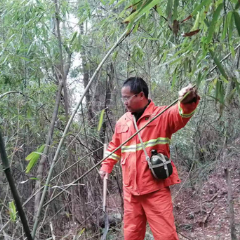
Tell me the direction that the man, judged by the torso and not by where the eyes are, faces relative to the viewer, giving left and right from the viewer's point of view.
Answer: facing the viewer and to the left of the viewer

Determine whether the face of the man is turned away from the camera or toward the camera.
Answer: toward the camera
